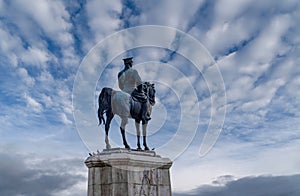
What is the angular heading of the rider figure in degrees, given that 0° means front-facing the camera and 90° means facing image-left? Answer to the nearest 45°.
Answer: approximately 225°
